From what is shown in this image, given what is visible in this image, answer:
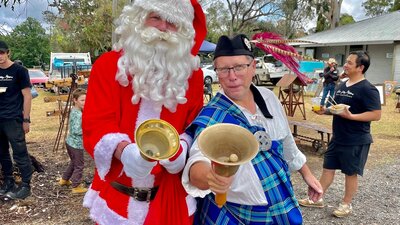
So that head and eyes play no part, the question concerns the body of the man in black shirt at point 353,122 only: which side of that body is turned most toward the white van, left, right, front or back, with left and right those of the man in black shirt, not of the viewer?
right

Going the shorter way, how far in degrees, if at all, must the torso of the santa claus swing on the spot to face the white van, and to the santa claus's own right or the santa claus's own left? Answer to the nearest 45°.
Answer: approximately 180°

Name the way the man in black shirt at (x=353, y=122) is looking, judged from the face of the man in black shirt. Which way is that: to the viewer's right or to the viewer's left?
to the viewer's left

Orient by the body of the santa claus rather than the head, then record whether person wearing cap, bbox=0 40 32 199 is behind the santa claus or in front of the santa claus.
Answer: behind

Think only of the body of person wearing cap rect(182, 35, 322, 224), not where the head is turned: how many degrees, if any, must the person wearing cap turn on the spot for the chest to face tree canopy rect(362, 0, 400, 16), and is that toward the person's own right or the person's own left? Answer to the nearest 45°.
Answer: approximately 180°

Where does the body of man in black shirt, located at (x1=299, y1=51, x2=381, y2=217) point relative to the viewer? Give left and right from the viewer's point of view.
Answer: facing the viewer and to the left of the viewer

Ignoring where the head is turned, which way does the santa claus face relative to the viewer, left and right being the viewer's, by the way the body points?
facing the viewer

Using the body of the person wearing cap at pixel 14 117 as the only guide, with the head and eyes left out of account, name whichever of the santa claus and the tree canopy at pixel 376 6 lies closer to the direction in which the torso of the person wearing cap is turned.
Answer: the santa claus

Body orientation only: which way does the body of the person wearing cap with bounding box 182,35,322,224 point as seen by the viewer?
toward the camera

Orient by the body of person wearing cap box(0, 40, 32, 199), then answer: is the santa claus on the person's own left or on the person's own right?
on the person's own left

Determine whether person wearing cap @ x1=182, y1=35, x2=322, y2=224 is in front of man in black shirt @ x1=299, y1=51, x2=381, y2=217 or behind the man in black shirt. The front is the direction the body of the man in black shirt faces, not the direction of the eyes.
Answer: in front

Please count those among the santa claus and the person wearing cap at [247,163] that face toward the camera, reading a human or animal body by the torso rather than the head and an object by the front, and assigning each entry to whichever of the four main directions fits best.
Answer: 2
